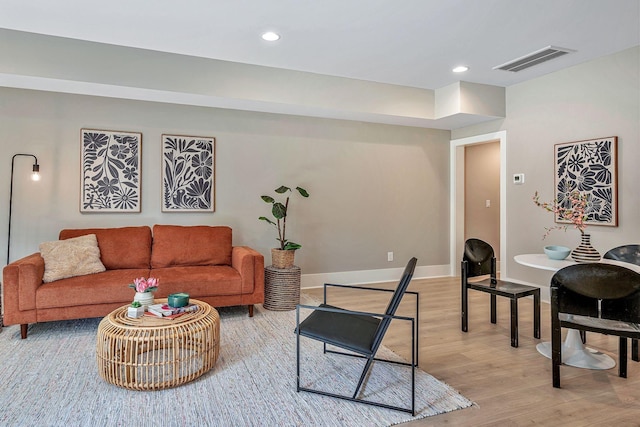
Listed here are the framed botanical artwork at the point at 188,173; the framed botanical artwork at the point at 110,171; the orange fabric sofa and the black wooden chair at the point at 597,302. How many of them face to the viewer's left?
0

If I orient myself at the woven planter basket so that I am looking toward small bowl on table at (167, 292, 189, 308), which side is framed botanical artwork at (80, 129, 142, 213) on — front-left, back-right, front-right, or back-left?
front-right

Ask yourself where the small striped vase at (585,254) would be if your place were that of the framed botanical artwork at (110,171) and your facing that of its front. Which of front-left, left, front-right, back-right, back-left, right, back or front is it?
front-left

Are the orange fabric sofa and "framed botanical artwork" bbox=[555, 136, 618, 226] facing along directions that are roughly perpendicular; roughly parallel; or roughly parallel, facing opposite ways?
roughly perpendicular

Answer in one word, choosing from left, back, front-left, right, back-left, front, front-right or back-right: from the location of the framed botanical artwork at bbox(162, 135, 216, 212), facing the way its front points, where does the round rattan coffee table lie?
front

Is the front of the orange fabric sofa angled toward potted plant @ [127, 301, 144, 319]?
yes

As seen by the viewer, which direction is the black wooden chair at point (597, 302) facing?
away from the camera

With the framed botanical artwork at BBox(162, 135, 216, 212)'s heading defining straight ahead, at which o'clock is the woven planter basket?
The woven planter basket is roughly at 10 o'clock from the framed botanical artwork.

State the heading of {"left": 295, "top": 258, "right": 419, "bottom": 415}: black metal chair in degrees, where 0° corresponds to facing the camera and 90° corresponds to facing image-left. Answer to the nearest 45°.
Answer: approximately 90°

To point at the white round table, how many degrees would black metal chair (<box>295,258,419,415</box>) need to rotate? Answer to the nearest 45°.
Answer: approximately 135° to its right

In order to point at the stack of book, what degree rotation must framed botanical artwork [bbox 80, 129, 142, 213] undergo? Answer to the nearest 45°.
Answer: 0° — it already faces it

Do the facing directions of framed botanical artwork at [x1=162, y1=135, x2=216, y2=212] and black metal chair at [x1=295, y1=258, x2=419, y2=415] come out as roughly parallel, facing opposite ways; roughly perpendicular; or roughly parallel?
roughly perpendicular

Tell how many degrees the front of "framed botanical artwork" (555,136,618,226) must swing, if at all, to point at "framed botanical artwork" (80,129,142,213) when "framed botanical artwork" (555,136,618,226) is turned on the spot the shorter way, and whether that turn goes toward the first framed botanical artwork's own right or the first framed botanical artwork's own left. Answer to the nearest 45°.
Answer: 0° — it already faces it

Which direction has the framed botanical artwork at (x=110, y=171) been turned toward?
toward the camera

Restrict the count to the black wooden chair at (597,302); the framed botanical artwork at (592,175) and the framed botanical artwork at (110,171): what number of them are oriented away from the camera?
1
